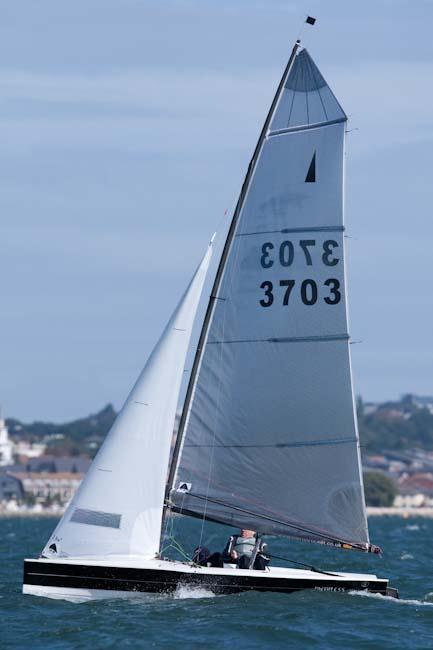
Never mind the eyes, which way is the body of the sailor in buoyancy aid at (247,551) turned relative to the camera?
toward the camera

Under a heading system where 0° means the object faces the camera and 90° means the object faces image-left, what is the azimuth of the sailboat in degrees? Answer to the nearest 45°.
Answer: approximately 90°
